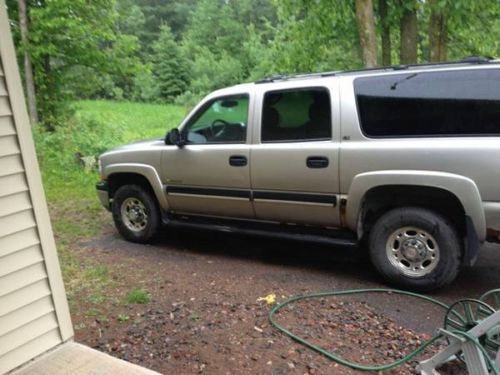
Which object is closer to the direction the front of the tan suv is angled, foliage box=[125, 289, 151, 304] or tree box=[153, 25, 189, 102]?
the tree

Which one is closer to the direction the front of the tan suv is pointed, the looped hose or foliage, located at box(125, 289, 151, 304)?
the foliage

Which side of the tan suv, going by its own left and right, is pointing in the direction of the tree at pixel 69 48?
front

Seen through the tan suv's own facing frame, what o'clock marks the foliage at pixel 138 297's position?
The foliage is roughly at 10 o'clock from the tan suv.

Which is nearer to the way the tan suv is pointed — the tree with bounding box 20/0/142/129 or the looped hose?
the tree

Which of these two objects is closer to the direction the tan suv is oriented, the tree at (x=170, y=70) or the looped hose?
the tree

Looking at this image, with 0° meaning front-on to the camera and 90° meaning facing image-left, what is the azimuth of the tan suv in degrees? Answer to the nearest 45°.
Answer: approximately 135°

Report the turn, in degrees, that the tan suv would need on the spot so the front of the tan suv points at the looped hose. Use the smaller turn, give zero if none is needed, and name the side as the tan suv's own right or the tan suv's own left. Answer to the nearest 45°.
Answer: approximately 135° to the tan suv's own left

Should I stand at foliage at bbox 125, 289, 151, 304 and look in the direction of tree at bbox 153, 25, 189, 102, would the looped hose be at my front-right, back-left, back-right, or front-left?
back-right

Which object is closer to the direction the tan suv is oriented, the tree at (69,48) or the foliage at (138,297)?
the tree

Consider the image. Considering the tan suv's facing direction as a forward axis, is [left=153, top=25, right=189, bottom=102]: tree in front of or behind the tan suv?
in front
